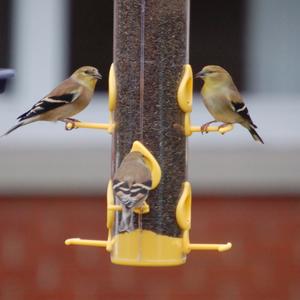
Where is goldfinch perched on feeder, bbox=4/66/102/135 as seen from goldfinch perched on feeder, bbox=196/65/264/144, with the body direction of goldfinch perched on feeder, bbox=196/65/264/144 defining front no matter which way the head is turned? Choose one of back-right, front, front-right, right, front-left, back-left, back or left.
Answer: front-right

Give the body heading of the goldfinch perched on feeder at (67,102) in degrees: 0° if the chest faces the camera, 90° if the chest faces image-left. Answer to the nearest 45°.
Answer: approximately 270°

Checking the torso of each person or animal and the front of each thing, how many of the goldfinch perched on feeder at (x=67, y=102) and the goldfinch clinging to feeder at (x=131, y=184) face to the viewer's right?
1

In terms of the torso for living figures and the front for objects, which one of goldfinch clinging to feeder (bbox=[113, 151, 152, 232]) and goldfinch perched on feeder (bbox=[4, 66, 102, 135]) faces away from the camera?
the goldfinch clinging to feeder

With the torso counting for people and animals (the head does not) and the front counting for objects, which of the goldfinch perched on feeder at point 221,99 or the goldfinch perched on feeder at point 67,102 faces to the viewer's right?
the goldfinch perched on feeder at point 67,102

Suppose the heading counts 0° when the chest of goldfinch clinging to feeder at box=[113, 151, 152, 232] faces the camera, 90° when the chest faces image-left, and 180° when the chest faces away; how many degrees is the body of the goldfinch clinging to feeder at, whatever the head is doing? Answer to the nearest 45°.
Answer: approximately 180°

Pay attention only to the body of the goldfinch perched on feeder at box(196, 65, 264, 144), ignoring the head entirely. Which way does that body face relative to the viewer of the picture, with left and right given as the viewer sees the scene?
facing the viewer and to the left of the viewer

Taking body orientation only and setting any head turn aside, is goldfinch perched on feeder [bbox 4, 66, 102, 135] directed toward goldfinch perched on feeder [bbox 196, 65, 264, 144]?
yes

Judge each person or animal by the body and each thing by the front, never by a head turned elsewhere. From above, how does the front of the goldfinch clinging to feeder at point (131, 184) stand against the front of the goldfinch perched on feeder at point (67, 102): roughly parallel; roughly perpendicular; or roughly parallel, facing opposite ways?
roughly perpendicular
